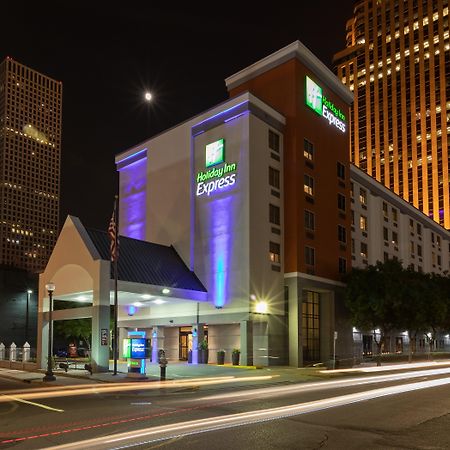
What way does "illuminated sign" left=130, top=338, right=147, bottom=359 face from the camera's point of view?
toward the camera

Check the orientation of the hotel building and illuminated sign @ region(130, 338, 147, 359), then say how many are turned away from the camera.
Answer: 0

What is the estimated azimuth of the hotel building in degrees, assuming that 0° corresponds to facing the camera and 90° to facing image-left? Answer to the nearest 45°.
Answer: approximately 45°

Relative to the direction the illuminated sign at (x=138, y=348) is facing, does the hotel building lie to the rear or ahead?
to the rear

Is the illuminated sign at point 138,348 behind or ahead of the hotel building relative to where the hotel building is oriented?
ahead

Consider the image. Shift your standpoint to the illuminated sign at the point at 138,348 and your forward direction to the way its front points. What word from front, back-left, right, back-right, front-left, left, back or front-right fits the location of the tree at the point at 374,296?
back-left

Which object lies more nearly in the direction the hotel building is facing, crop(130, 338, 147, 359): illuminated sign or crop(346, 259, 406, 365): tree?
the illuminated sign
